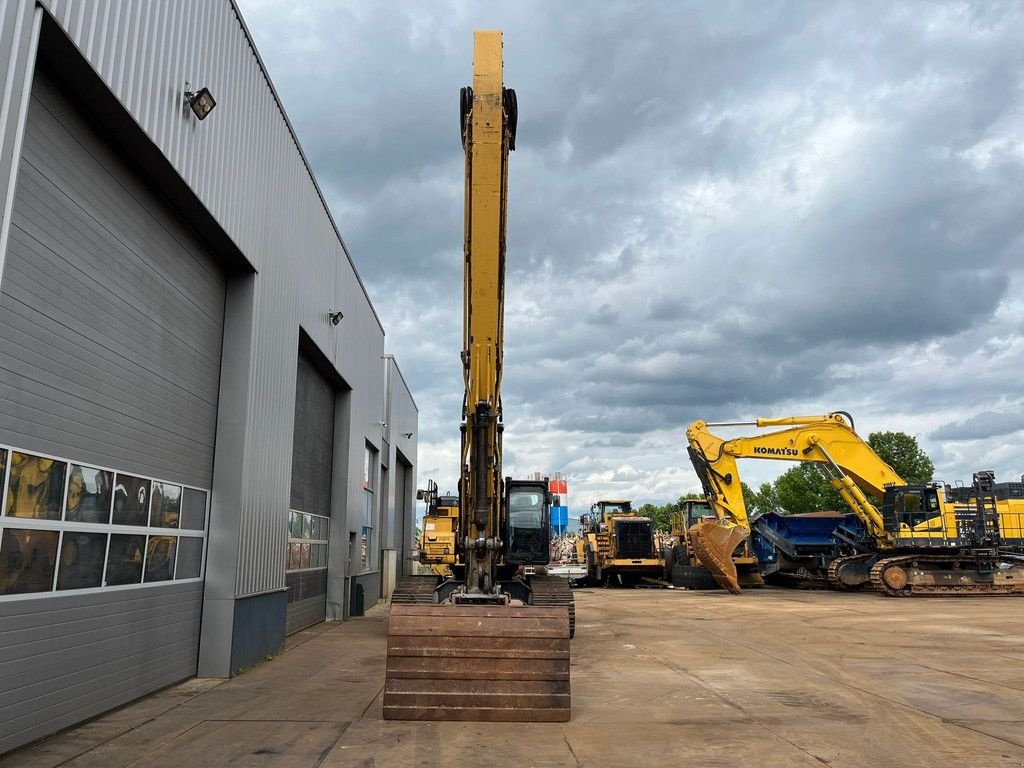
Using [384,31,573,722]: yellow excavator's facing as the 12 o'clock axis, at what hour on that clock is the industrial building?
The industrial building is roughly at 2 o'clock from the yellow excavator.

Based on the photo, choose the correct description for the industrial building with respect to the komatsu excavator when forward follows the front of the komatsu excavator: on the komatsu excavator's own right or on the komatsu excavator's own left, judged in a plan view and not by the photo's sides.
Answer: on the komatsu excavator's own left

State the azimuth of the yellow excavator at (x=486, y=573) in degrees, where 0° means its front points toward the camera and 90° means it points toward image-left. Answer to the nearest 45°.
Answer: approximately 0°

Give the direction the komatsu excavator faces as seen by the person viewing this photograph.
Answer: facing to the left of the viewer

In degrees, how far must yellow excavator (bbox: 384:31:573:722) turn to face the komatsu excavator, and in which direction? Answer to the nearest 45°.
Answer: approximately 135° to its left

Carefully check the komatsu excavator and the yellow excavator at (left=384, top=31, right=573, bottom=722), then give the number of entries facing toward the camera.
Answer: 1
